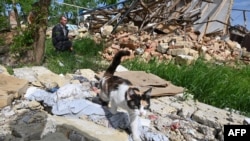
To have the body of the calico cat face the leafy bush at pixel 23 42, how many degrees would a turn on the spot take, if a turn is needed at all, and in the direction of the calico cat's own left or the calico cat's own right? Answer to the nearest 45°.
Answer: approximately 180°

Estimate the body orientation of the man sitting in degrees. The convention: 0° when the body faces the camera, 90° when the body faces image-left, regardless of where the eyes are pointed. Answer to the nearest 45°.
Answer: approximately 315°

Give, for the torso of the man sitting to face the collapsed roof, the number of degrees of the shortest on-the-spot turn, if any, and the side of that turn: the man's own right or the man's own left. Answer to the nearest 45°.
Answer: approximately 90° to the man's own left

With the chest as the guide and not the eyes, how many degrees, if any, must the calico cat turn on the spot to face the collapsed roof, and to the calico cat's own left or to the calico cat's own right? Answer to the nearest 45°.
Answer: approximately 135° to the calico cat's own left

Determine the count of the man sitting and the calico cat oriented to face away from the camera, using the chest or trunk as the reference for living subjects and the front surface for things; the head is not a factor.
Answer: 0

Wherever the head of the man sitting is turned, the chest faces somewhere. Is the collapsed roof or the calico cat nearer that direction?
the calico cat

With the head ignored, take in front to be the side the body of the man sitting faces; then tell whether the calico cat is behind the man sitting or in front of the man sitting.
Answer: in front

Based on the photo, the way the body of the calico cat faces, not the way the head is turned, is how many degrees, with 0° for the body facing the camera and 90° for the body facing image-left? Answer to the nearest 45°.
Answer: approximately 315°

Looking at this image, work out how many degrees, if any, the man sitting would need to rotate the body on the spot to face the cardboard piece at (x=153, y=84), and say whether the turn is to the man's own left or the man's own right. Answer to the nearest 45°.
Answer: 0° — they already face it

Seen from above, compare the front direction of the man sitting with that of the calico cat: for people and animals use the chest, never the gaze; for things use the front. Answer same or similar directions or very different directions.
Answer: same or similar directions

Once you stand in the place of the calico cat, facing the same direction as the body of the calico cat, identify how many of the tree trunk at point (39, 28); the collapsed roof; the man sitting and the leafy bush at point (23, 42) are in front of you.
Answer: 0

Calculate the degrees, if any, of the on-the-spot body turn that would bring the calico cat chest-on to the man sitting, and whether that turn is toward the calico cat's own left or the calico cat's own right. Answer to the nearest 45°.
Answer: approximately 135° to the calico cat's own left

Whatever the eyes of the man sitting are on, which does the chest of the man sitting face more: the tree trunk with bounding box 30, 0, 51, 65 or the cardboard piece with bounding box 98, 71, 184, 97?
the cardboard piece

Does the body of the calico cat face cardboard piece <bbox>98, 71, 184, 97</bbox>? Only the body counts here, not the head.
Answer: no

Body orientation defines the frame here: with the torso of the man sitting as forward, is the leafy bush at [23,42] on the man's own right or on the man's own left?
on the man's own right
